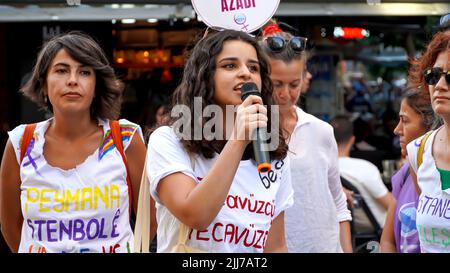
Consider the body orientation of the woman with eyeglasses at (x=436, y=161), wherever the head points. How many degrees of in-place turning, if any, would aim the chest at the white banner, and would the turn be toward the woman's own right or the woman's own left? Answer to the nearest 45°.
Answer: approximately 90° to the woman's own right

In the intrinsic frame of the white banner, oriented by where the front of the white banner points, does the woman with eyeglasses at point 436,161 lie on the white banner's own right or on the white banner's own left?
on the white banner's own left

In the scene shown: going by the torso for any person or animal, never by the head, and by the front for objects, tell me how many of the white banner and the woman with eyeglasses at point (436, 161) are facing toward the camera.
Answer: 2

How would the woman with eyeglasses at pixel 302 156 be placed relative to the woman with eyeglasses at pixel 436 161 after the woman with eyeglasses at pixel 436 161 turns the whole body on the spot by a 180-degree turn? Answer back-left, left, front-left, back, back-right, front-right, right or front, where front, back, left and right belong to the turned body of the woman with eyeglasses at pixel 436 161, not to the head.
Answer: front-left
